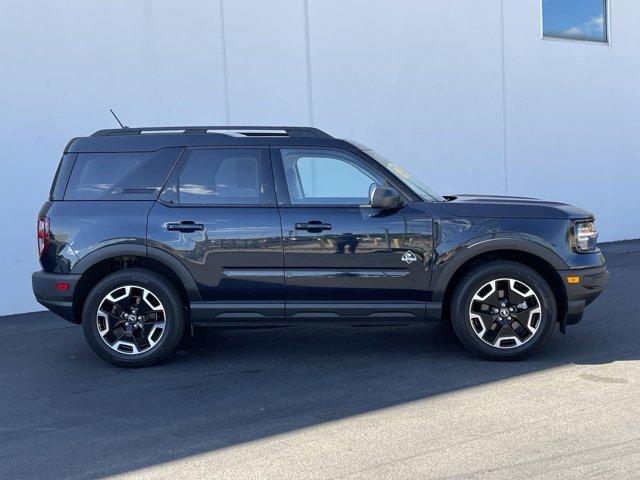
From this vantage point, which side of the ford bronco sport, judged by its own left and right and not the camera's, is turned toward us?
right
